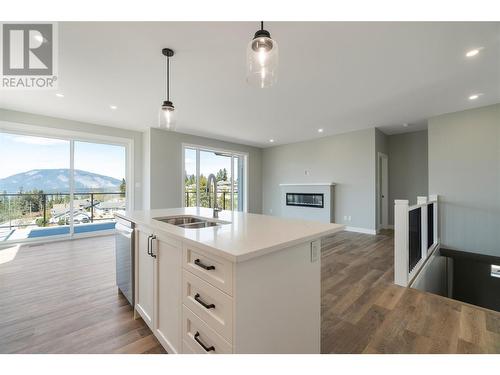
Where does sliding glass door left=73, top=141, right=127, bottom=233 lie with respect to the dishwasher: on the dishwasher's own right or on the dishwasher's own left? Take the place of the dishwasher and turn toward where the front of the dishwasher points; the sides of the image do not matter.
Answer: on the dishwasher's own right

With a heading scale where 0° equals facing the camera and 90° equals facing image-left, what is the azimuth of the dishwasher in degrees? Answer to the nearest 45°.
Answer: approximately 90°

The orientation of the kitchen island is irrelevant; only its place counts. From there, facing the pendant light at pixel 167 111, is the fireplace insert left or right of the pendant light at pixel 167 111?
right

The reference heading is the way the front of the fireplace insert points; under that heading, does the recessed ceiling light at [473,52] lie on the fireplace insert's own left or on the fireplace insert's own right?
on the fireplace insert's own left

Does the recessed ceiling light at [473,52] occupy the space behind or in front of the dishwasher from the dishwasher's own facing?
behind
